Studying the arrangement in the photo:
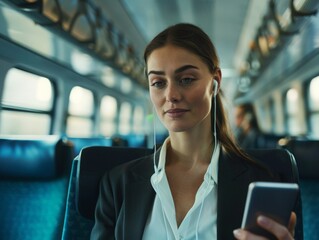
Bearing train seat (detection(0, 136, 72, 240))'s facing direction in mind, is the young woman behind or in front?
in front

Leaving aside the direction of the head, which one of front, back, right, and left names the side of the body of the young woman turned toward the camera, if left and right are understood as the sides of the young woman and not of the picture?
front

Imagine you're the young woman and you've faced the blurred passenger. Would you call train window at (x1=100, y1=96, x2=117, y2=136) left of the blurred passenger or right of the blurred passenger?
left

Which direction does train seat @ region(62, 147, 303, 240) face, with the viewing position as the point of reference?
facing the viewer

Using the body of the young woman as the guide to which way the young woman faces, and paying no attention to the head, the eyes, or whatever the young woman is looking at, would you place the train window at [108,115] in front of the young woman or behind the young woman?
behind

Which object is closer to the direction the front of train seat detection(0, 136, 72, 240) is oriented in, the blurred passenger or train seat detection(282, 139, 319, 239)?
the train seat

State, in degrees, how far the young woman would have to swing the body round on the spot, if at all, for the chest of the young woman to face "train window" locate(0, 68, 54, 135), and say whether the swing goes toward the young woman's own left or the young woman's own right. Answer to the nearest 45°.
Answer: approximately 135° to the young woman's own right
